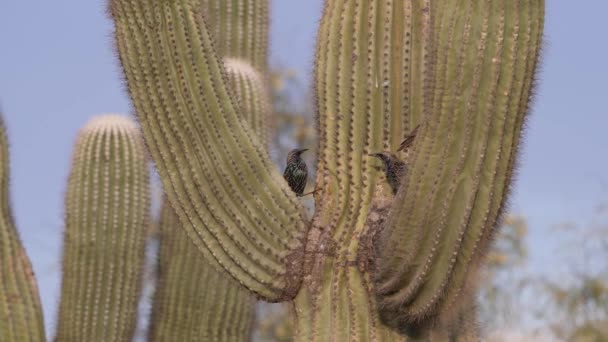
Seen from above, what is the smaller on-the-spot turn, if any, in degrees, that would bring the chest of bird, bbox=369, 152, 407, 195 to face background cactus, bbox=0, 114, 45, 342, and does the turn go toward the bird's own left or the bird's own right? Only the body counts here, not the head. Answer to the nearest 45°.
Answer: approximately 45° to the bird's own right

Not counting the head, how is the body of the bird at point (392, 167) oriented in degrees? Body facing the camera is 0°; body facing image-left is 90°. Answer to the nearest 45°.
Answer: approximately 90°
